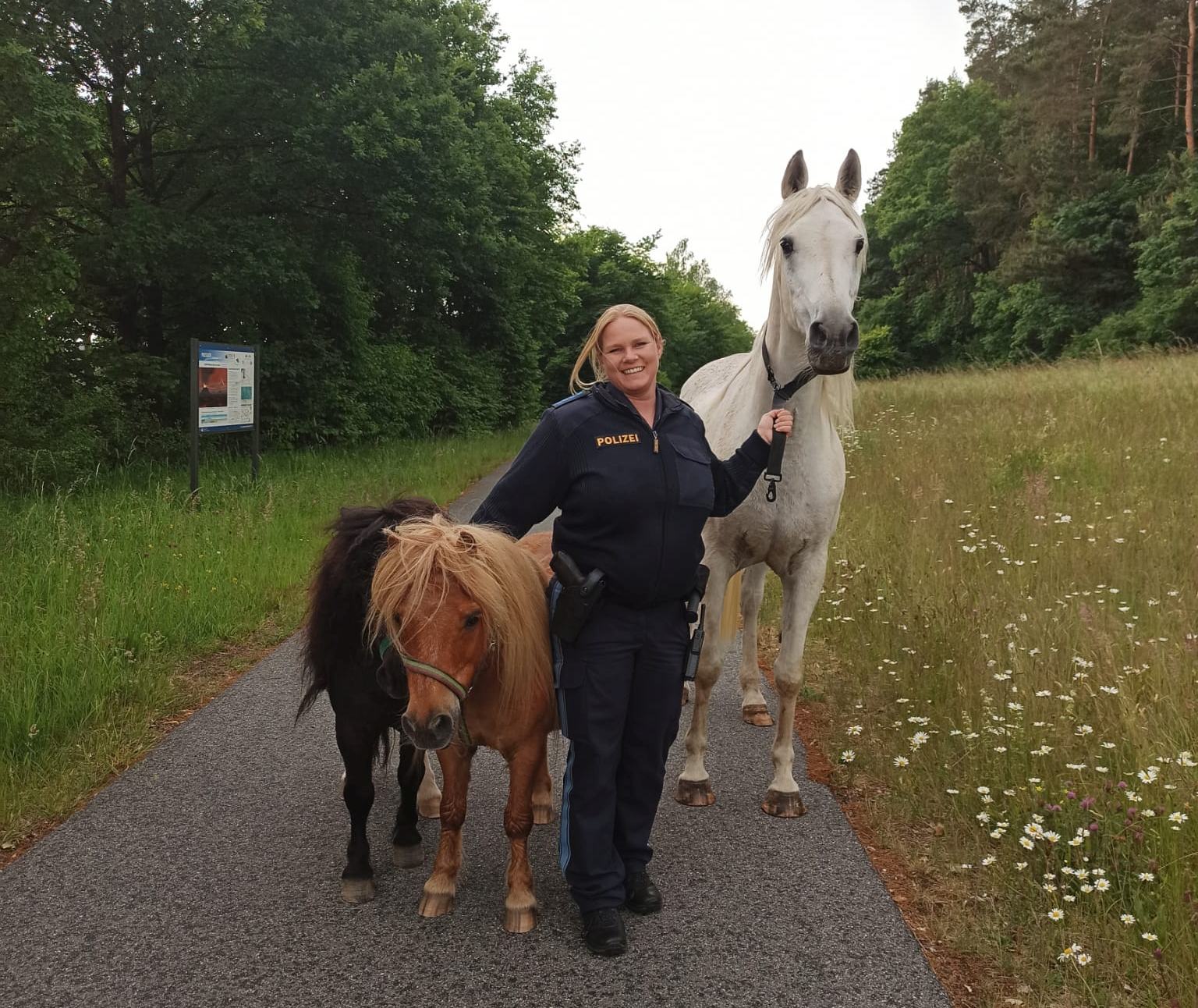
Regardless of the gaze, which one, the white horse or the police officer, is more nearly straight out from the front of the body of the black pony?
the police officer

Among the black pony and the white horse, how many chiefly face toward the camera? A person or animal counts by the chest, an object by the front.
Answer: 2

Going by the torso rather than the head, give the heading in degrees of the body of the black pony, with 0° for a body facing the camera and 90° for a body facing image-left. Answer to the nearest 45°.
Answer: approximately 0°

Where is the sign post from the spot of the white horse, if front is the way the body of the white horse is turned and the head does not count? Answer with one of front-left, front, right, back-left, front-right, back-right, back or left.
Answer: back-right

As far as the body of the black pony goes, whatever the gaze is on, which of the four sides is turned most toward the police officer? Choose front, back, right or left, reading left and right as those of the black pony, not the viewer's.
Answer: left

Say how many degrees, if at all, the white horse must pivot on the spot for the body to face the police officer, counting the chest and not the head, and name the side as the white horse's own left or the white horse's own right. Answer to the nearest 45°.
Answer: approximately 45° to the white horse's own right

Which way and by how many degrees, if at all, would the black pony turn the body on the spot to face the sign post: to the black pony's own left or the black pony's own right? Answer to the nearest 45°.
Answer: approximately 180°
